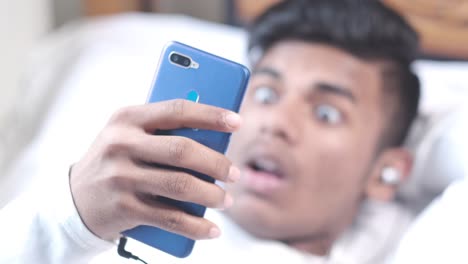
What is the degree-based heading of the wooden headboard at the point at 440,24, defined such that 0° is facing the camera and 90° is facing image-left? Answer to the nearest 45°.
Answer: approximately 0°
